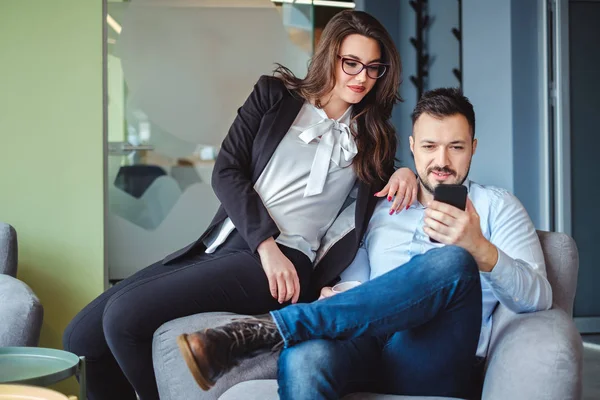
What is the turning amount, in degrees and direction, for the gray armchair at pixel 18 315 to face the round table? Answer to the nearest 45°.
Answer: approximately 45° to its right

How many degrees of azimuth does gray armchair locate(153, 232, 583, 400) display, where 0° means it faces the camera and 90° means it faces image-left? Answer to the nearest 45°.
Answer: approximately 45°

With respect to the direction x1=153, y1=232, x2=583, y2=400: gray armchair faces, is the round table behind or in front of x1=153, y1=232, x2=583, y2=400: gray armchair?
in front

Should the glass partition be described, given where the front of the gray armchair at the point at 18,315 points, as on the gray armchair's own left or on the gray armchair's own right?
on the gray armchair's own left

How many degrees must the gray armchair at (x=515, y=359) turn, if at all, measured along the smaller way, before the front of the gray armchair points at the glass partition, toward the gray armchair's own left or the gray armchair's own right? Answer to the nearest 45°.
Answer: approximately 90° to the gray armchair's own right

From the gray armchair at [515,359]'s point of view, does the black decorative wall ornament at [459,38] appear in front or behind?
behind

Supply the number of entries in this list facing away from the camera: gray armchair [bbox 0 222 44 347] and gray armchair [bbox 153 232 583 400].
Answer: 0

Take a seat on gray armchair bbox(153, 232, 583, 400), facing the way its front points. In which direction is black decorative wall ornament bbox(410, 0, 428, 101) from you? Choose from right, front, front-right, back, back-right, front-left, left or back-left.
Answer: back-right

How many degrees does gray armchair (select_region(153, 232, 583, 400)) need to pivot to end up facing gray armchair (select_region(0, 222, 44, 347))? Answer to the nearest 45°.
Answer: approximately 45° to its right

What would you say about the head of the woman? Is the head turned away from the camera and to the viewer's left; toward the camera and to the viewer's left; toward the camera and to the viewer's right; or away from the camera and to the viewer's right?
toward the camera and to the viewer's right
